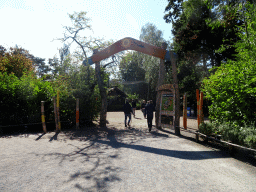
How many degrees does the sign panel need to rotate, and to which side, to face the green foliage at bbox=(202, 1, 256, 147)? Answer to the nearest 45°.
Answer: approximately 45° to its left

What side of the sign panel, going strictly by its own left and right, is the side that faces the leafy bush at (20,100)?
right

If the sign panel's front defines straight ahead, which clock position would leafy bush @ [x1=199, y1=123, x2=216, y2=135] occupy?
The leafy bush is roughly at 11 o'clock from the sign panel.

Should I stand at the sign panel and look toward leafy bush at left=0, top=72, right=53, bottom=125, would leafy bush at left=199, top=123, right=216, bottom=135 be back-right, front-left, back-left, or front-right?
back-left

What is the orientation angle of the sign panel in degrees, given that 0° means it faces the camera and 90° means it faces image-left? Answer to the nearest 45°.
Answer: approximately 0°

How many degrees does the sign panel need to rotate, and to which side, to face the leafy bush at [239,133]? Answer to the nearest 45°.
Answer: approximately 45° to its left
